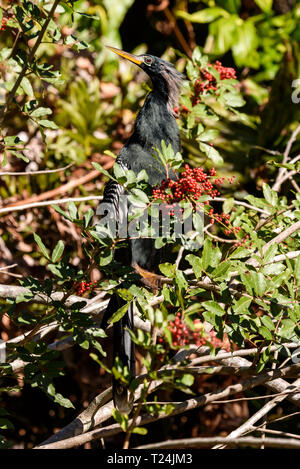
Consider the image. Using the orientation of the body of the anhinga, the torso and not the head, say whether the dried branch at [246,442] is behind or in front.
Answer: in front

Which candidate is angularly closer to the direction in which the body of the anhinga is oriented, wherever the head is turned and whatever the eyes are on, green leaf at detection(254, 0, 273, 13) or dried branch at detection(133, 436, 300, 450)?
the dried branch
